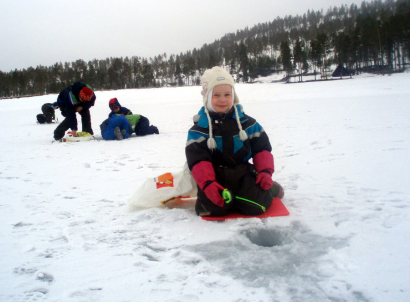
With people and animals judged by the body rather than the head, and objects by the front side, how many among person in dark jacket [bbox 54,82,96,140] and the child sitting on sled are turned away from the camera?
0

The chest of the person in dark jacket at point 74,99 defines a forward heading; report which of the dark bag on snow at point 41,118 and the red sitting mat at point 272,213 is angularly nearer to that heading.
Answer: the red sitting mat

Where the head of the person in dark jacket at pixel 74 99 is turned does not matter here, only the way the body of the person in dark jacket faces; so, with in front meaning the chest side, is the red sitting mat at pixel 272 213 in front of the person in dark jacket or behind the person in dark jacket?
in front

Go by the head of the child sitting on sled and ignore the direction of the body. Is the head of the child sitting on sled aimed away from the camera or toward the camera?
toward the camera

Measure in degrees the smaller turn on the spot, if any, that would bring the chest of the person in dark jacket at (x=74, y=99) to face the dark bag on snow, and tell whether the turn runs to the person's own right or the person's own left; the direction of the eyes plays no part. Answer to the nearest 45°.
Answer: approximately 135° to the person's own left

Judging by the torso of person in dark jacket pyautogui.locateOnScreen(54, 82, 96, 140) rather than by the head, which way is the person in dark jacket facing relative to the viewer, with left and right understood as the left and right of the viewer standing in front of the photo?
facing the viewer and to the right of the viewer

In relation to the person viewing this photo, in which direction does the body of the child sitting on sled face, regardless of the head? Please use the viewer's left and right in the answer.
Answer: facing the viewer

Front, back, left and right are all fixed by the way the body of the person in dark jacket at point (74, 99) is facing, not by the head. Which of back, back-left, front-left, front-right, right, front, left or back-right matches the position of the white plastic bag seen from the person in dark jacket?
front-right
